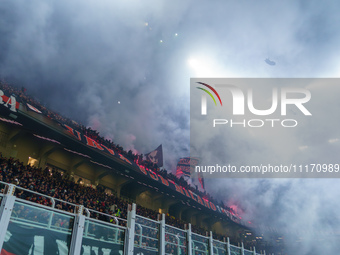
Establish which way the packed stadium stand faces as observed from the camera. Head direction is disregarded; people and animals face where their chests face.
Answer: facing the viewer and to the right of the viewer
